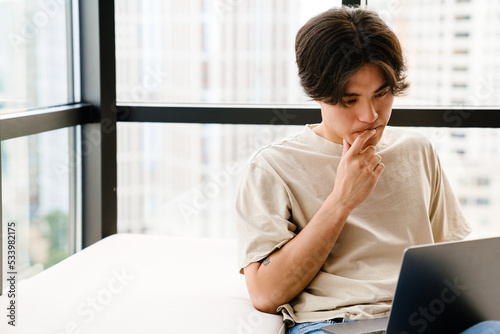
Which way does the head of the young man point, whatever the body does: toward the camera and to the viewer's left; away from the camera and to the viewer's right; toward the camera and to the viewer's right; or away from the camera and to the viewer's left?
toward the camera and to the viewer's right

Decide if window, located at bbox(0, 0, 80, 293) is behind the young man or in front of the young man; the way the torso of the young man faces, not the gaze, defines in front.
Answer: behind

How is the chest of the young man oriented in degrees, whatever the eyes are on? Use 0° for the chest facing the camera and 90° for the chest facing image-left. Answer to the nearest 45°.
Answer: approximately 315°
